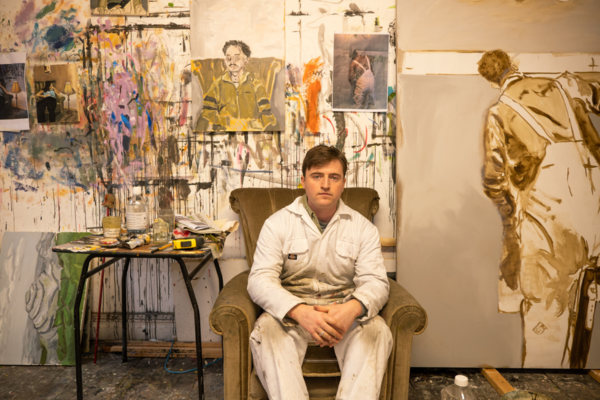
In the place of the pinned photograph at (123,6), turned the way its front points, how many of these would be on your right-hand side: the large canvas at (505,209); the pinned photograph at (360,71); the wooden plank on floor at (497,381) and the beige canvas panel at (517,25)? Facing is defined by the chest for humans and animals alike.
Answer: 0

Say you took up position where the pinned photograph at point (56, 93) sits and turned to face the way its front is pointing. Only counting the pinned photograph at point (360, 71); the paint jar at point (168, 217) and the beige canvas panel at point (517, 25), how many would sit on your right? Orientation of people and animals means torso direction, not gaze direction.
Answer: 0

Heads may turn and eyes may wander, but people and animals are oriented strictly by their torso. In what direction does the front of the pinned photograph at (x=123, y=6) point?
toward the camera

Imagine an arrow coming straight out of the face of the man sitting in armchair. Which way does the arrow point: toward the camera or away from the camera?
toward the camera

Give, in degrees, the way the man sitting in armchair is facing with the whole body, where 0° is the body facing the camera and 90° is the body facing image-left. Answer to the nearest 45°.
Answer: approximately 0°

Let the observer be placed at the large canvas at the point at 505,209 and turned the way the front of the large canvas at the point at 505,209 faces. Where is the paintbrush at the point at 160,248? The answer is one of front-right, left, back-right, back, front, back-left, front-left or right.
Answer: front-right

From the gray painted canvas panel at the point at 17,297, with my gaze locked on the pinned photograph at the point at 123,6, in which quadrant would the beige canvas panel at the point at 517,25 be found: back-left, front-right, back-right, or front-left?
front-right

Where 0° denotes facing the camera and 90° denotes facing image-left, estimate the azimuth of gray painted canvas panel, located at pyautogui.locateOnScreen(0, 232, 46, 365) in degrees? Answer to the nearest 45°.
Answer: approximately 0°

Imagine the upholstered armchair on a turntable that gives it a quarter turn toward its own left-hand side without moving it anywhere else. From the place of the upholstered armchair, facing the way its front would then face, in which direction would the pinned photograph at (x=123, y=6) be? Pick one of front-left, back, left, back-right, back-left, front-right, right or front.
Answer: back-left

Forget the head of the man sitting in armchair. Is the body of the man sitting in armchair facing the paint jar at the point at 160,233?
no

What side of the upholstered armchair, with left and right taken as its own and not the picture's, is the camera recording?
front

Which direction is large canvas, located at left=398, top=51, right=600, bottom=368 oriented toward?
toward the camera

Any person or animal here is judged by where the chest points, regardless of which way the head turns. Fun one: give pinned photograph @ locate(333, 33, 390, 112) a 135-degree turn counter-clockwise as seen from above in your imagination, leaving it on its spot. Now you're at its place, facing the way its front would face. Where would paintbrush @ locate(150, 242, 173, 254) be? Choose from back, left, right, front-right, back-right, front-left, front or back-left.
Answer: back

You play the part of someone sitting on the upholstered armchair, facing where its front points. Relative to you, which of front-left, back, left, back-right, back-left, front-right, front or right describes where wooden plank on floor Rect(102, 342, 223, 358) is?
back-right

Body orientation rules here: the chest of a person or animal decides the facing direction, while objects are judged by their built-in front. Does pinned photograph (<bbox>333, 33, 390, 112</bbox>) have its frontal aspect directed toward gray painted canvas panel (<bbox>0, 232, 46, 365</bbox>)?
no
